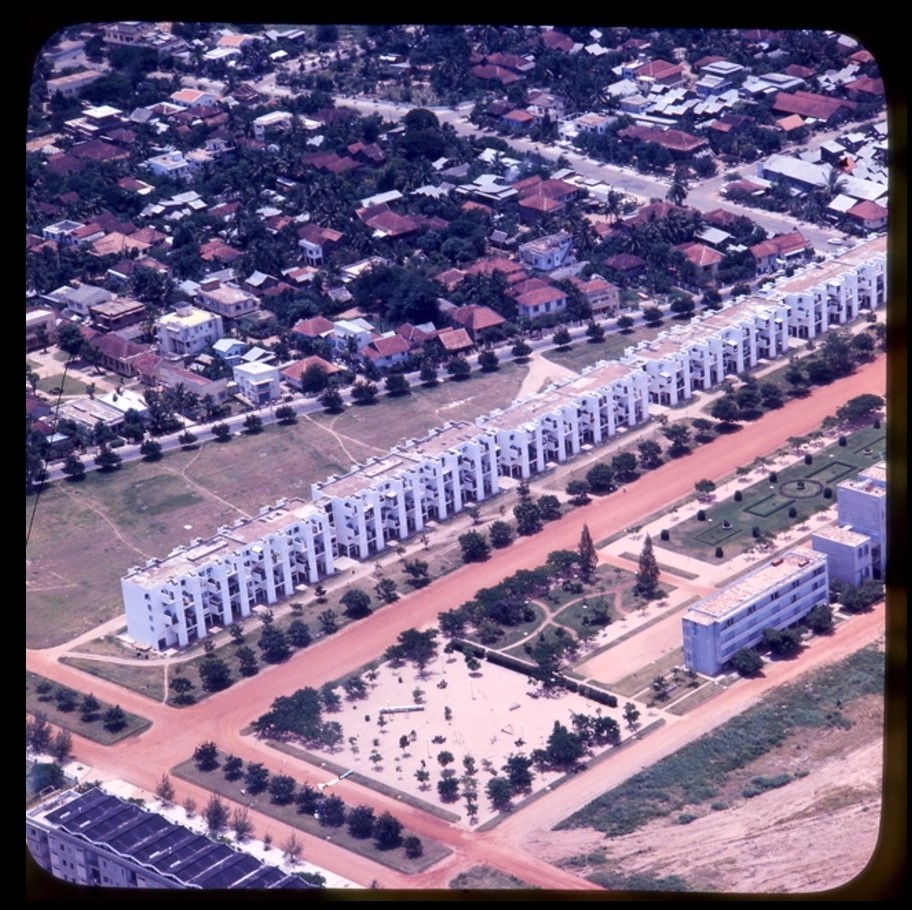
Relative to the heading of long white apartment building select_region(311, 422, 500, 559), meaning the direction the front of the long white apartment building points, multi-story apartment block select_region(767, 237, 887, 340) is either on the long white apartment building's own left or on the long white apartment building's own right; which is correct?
on the long white apartment building's own left

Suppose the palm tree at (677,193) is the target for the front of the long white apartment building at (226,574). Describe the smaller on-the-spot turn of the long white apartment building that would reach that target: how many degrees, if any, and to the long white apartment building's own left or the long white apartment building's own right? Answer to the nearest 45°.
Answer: approximately 90° to the long white apartment building's own left

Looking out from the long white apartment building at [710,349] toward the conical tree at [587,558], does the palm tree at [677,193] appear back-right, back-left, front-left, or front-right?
back-right

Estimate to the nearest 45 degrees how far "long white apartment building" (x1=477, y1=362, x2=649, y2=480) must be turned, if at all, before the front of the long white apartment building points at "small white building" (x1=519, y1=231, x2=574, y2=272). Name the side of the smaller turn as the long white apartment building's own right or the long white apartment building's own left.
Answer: approximately 135° to the long white apartment building's own left

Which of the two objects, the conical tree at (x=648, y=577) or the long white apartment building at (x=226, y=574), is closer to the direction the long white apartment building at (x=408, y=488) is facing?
the conical tree

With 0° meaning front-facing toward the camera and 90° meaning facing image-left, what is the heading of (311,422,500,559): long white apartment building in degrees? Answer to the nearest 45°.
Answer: approximately 315°

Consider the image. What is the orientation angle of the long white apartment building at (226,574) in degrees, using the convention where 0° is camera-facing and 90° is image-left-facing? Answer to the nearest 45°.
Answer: approximately 315°

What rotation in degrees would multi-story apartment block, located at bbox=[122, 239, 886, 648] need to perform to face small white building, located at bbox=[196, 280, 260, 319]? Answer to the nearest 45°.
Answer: approximately 180°

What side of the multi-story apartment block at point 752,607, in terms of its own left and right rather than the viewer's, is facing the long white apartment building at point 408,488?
back

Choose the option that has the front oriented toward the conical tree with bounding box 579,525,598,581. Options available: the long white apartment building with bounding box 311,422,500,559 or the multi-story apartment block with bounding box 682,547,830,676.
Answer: the long white apartment building

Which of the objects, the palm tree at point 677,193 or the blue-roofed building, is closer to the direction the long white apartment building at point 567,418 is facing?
the blue-roofed building

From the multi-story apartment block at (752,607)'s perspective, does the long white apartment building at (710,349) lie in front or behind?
behind
